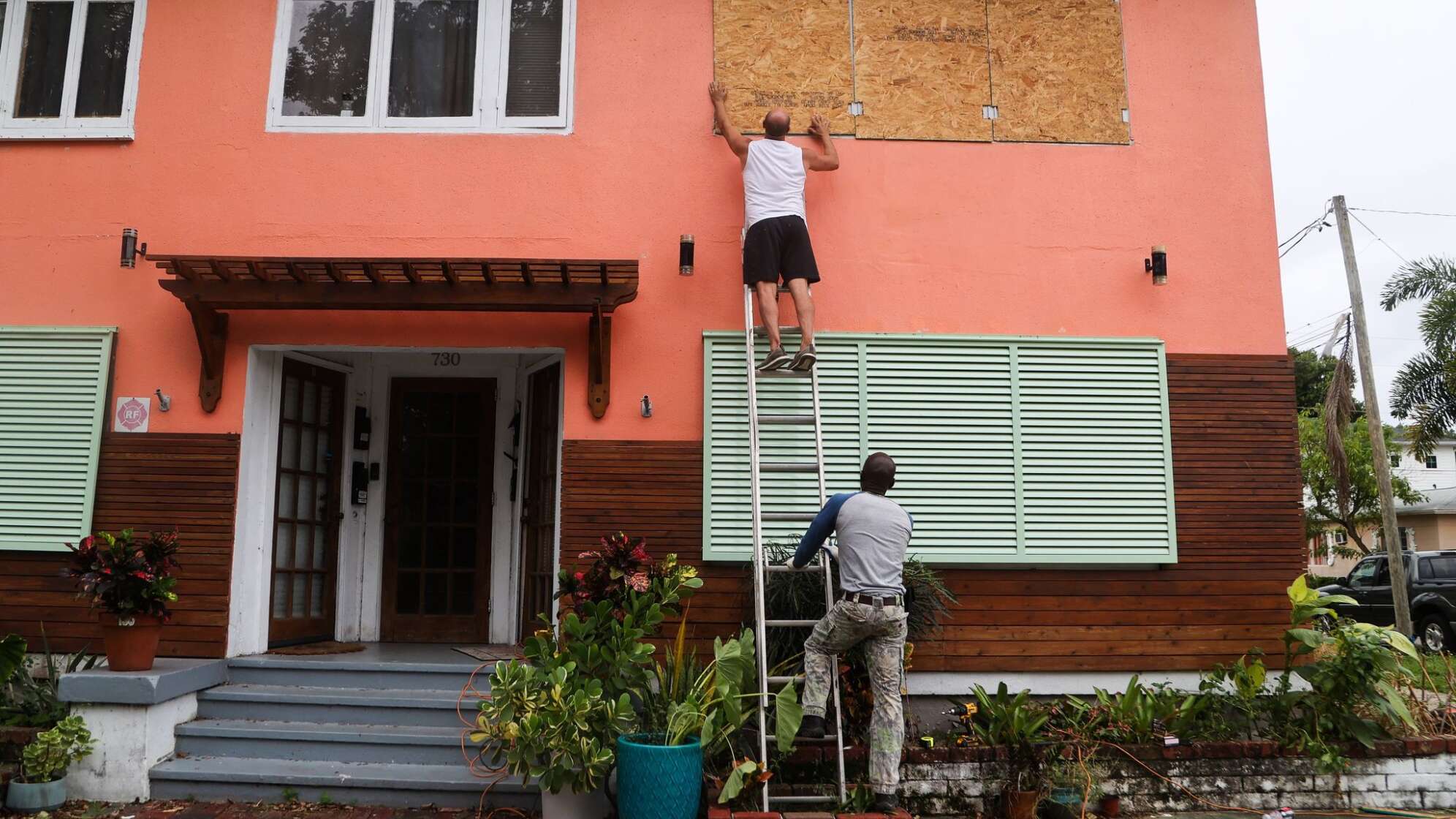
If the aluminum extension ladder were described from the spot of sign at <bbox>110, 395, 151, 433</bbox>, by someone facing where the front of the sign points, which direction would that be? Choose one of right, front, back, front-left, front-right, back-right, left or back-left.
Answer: front-left

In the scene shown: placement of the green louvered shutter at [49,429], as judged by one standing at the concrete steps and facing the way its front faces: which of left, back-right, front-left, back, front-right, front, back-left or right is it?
back-right

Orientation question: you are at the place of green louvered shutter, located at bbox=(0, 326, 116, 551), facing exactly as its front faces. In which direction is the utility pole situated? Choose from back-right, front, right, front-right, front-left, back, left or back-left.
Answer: left

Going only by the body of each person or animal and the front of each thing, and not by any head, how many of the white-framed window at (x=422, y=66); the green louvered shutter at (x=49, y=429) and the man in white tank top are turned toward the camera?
2

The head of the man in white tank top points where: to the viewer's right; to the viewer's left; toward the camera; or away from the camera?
away from the camera

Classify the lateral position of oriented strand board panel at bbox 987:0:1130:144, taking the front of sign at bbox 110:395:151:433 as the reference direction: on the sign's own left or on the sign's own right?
on the sign's own left

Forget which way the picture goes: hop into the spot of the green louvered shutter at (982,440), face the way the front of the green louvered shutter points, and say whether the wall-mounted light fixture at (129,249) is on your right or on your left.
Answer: on your right
